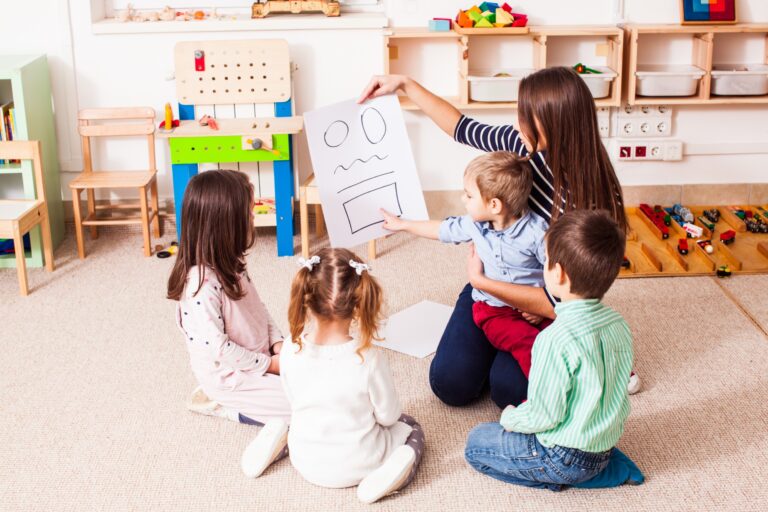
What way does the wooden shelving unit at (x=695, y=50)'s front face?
toward the camera

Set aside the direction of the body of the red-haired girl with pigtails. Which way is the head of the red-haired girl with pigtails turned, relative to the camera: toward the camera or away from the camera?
away from the camera

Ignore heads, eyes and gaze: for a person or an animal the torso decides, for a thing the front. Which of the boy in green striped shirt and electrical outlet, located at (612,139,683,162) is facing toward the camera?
the electrical outlet

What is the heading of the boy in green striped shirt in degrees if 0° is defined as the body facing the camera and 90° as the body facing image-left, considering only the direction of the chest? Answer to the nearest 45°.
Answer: approximately 135°

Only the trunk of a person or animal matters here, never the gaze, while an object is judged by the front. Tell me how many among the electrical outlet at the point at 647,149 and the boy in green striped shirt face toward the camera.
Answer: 1

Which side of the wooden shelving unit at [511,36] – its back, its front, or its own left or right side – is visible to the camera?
front

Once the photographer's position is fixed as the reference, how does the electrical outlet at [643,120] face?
facing the viewer

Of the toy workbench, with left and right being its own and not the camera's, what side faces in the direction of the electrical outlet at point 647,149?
left

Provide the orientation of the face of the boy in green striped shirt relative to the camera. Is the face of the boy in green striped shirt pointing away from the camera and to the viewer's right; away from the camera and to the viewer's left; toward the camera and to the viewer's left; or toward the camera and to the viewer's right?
away from the camera and to the viewer's left

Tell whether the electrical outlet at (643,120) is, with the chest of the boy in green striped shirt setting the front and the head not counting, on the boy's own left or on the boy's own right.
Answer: on the boy's own right

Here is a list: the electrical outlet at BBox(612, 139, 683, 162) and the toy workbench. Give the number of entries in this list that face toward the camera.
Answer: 2

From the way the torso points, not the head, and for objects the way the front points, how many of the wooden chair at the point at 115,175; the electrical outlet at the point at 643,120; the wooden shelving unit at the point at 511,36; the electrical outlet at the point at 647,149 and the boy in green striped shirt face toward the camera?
4

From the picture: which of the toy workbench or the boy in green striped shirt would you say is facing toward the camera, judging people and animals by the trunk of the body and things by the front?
the toy workbench

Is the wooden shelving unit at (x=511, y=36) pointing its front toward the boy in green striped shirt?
yes
